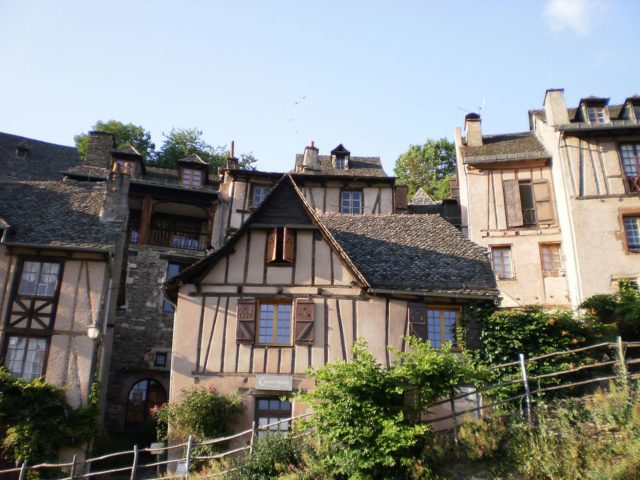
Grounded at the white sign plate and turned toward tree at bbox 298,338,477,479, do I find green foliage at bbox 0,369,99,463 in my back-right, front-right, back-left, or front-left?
back-right

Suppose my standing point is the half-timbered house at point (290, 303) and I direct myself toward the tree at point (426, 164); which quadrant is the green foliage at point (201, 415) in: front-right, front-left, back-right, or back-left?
back-left

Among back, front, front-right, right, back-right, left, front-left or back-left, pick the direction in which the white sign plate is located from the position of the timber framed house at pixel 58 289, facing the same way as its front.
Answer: front-left

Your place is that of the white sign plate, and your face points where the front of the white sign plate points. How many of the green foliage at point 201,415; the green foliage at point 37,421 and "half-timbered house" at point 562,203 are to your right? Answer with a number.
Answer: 2

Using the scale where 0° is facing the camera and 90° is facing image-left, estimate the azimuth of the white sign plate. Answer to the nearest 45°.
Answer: approximately 0°

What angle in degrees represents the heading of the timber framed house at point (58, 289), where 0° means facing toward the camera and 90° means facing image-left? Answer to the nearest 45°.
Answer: approximately 0°

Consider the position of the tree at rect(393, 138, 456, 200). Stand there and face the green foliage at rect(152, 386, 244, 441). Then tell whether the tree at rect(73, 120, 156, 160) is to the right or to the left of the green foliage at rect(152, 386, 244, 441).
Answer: right

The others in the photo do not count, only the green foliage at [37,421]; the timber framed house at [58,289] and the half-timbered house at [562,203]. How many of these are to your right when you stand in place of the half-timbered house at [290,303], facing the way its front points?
2

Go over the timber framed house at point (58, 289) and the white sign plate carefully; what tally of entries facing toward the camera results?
2

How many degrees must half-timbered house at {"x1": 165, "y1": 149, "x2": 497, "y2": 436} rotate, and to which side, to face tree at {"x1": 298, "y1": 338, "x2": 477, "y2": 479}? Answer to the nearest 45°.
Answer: approximately 45° to its left
